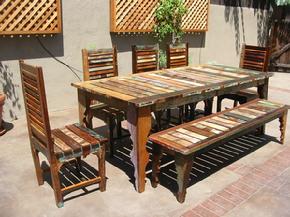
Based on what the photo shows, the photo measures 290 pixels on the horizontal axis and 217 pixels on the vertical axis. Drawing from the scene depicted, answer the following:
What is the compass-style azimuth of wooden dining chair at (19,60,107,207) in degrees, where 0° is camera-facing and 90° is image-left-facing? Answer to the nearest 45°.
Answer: approximately 225°

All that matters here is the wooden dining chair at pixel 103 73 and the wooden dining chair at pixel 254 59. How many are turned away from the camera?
0

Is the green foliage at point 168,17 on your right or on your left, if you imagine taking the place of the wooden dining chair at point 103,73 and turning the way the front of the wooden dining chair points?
on your left

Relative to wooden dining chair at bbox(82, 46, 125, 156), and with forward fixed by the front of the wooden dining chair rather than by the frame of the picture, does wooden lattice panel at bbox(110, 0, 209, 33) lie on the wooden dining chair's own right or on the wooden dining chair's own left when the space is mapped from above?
on the wooden dining chair's own left

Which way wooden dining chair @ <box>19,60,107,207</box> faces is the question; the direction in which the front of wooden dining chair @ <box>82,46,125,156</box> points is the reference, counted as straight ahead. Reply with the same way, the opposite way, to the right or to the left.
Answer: to the left

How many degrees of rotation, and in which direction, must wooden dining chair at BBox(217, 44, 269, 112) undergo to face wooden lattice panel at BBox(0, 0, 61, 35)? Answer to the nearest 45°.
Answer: approximately 45° to its right

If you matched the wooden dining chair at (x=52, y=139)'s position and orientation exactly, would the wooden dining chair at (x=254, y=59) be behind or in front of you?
in front

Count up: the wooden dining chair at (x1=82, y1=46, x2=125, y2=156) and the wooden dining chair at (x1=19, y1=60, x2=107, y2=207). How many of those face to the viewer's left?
0

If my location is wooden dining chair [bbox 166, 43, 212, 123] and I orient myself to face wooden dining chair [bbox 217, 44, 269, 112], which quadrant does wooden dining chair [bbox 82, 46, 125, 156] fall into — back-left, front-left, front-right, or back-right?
back-right

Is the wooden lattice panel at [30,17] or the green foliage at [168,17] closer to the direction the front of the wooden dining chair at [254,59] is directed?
the wooden lattice panel

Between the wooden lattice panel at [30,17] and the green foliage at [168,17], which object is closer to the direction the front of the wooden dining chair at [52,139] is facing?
the green foliage

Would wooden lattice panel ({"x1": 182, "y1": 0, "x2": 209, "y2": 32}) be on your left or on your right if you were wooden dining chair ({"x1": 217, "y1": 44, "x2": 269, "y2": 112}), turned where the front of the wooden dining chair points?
on your right

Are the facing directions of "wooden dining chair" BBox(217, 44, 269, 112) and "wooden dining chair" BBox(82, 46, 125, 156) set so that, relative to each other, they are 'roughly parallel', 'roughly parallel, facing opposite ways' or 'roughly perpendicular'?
roughly perpendicular

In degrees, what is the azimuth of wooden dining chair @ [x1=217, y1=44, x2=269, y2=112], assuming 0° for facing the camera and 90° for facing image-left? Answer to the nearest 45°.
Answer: approximately 45°

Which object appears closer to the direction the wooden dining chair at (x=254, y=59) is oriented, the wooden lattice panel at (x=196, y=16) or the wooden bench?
the wooden bench

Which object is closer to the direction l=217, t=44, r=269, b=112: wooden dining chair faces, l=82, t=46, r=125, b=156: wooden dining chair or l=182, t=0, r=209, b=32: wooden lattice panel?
the wooden dining chair

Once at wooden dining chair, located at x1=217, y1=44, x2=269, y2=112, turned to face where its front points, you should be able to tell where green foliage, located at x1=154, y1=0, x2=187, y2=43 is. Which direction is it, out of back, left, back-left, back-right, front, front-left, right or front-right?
right
